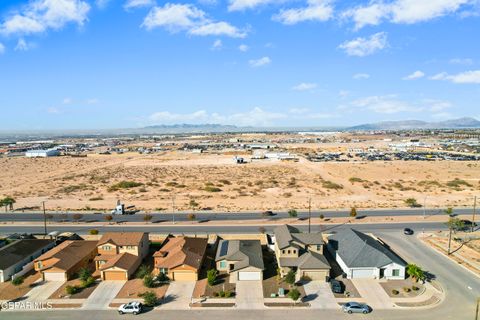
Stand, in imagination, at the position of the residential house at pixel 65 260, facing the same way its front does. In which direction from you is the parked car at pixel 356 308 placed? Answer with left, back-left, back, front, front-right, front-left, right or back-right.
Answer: left

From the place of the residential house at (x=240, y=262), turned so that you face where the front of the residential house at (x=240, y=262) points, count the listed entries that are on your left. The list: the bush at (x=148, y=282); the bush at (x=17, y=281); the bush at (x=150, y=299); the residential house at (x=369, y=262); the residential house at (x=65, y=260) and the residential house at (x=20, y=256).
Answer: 1

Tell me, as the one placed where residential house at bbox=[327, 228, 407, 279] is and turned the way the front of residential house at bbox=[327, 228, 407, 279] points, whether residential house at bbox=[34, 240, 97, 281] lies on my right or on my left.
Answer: on my right

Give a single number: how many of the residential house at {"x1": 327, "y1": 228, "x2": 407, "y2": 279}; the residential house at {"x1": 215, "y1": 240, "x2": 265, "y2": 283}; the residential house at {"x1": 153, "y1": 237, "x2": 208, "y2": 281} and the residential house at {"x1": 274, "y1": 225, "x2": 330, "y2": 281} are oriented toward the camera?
4

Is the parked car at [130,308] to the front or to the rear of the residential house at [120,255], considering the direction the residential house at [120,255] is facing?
to the front

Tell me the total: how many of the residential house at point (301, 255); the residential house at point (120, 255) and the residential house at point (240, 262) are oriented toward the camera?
3

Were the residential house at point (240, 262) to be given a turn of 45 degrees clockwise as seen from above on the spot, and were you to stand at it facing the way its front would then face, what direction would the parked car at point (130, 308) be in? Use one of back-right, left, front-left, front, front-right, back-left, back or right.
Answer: front

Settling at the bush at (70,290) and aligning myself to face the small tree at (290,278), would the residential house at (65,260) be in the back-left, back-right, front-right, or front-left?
back-left

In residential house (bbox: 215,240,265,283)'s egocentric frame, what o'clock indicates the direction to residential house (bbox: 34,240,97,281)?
residential house (bbox: 34,240,97,281) is roughly at 3 o'clock from residential house (bbox: 215,240,265,283).

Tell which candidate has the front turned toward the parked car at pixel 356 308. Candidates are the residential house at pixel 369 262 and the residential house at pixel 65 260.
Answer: the residential house at pixel 369 262

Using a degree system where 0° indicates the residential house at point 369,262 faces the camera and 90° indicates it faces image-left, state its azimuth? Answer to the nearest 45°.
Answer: approximately 0°

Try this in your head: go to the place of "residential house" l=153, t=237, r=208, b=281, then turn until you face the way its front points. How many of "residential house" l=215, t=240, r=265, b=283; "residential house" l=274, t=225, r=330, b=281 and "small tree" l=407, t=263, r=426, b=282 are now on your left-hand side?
3

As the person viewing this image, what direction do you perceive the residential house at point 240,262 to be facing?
facing the viewer

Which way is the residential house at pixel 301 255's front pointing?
toward the camera

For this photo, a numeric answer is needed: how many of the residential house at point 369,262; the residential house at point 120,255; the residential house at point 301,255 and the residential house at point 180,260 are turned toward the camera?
4

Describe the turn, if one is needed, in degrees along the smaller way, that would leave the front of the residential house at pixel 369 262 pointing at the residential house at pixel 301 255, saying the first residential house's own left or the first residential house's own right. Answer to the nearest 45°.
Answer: approximately 90° to the first residential house's own right

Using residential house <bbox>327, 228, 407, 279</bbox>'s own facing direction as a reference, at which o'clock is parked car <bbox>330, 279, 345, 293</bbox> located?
The parked car is roughly at 1 o'clock from the residential house.
